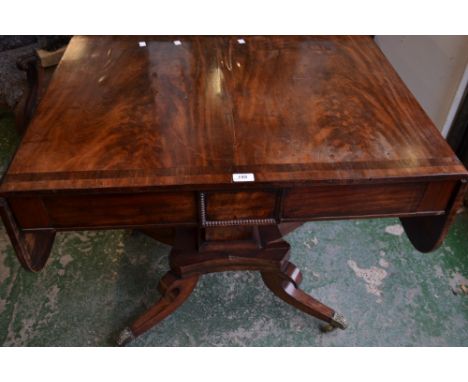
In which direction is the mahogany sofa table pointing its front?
toward the camera

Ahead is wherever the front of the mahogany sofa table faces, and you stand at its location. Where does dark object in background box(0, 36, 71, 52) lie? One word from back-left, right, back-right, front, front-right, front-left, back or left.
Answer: back-right
